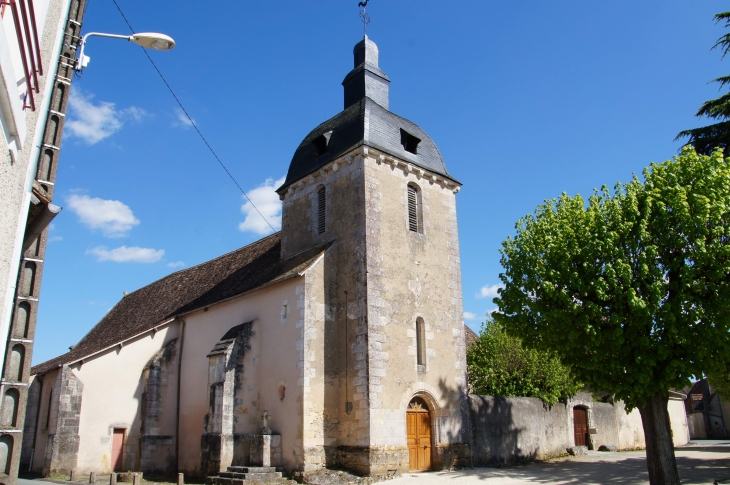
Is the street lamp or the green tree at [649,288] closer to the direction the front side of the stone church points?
the green tree

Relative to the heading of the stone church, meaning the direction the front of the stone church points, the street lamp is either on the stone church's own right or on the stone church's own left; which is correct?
on the stone church's own right

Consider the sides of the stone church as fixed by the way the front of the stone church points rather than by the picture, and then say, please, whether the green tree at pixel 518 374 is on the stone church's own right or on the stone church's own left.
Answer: on the stone church's own left

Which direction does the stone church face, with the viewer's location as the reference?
facing the viewer and to the right of the viewer

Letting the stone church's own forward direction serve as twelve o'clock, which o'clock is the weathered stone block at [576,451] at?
The weathered stone block is roughly at 10 o'clock from the stone church.

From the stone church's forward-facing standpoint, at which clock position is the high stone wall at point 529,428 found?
The high stone wall is roughly at 10 o'clock from the stone church.

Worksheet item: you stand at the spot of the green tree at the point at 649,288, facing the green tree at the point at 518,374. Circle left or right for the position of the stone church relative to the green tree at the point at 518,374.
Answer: left

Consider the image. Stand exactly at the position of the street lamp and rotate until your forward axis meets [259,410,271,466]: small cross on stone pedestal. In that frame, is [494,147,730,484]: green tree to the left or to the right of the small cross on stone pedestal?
right

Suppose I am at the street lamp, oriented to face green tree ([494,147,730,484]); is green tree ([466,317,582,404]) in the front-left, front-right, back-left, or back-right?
front-left

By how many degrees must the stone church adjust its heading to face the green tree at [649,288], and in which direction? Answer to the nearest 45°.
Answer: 0° — it already faces it
